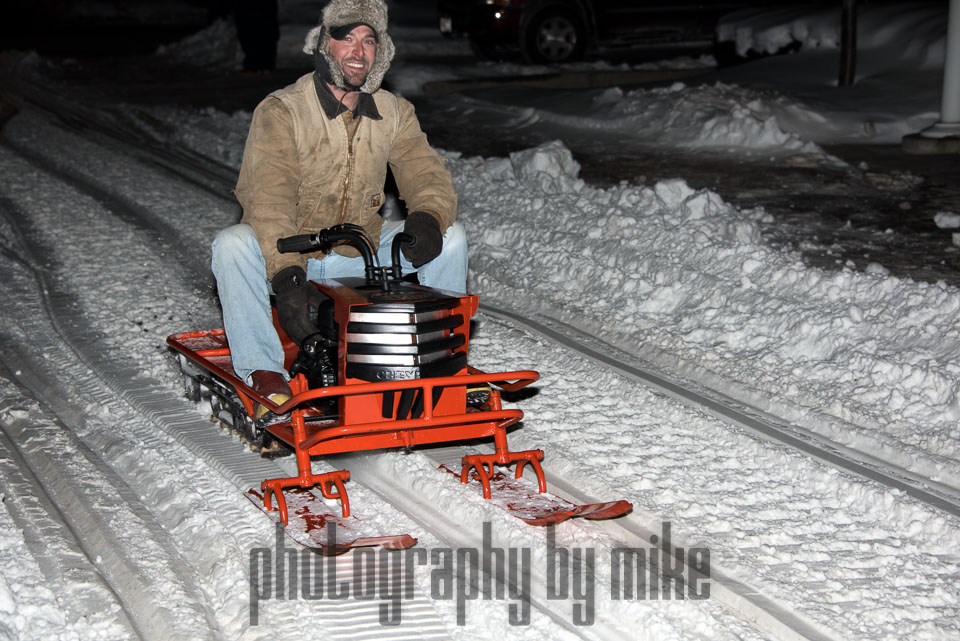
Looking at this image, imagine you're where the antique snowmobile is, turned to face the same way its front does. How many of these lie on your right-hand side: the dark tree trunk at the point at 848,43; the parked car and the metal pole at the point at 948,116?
0

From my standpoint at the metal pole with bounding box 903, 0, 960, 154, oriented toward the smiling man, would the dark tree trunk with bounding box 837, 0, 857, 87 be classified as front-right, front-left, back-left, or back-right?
back-right

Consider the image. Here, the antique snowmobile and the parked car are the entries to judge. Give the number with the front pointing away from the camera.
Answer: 0

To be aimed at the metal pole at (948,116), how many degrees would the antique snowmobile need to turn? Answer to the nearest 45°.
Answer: approximately 90° to its left

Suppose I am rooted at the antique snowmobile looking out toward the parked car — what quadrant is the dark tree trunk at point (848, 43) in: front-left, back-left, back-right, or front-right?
front-right

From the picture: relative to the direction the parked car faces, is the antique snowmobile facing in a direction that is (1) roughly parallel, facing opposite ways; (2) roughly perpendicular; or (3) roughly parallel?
roughly perpendicular

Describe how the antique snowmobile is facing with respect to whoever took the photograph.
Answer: facing the viewer and to the right of the viewer

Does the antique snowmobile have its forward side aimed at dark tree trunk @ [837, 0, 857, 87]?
no
